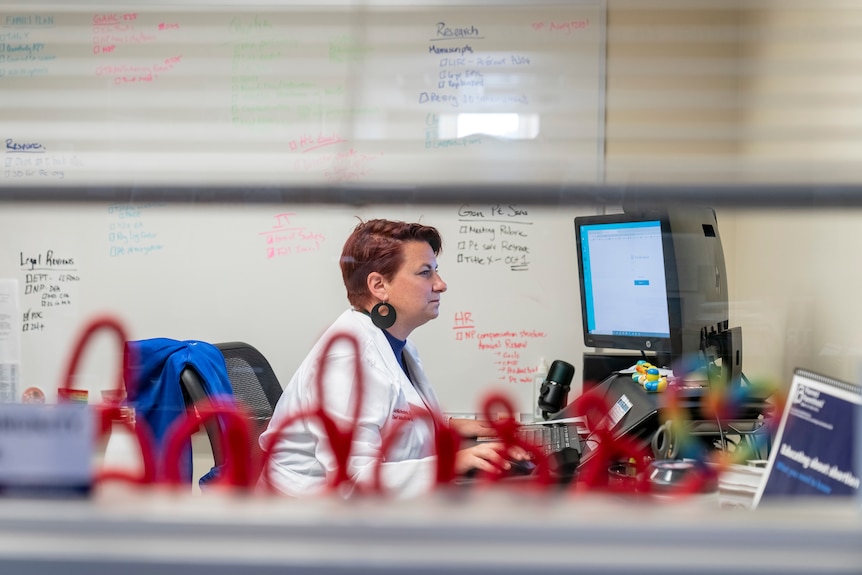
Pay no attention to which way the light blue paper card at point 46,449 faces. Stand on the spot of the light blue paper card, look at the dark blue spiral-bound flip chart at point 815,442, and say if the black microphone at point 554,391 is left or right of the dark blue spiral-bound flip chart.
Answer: left

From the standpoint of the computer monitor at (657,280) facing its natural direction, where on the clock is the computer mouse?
The computer mouse is roughly at 11 o'clock from the computer monitor.

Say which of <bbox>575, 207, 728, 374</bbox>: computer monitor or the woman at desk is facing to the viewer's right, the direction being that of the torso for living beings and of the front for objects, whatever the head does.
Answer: the woman at desk

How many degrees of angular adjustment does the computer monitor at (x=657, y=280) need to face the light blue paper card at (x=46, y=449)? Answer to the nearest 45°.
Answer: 0° — it already faces it

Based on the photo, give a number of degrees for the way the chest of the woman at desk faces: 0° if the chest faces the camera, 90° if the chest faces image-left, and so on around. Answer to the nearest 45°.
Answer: approximately 270°

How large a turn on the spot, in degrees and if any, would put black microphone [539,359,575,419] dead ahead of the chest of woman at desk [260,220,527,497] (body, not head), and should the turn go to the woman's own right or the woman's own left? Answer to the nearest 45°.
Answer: approximately 45° to the woman's own left

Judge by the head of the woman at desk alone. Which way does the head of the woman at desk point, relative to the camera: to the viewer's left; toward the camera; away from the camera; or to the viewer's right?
to the viewer's right

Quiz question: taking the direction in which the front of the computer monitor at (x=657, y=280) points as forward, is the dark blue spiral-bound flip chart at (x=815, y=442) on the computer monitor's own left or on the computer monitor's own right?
on the computer monitor's own left

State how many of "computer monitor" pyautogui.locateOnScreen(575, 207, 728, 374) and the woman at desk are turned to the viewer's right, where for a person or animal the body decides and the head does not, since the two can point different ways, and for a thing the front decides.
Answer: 1
